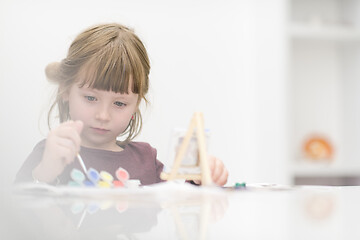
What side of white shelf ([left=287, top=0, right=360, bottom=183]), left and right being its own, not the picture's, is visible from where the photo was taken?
front

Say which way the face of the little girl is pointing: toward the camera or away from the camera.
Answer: toward the camera

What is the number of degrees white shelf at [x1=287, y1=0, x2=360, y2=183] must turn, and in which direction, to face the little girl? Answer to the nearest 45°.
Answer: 0° — it already faces them

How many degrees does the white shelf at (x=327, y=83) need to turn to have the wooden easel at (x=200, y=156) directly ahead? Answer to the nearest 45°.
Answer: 0° — it already faces it

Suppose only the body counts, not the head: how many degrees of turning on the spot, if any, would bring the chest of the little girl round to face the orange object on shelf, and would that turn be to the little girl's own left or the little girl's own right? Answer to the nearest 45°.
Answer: approximately 135° to the little girl's own left

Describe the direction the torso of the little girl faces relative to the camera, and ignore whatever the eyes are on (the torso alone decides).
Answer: toward the camera

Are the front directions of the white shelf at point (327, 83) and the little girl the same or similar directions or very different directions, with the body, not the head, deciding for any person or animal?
same or similar directions

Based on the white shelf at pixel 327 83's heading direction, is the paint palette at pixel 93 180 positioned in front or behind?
in front

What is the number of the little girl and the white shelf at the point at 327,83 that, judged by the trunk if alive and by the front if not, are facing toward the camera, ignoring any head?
2

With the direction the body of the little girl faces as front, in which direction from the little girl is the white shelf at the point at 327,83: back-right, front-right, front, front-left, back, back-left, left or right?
back-left
